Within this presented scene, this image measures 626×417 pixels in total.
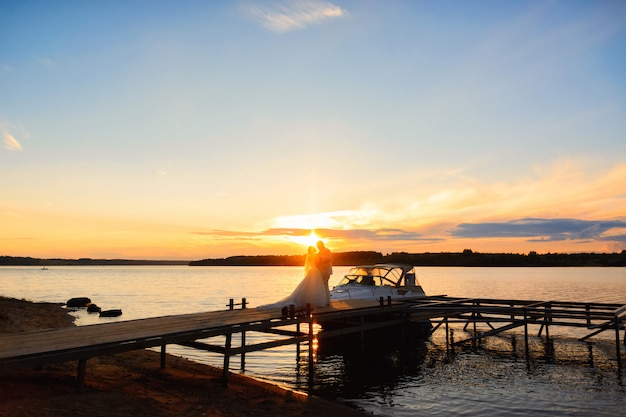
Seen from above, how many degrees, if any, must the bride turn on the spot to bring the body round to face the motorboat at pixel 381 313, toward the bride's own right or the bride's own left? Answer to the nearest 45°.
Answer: approximately 45° to the bride's own left

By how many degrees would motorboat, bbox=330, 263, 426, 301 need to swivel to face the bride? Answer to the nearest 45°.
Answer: approximately 45° to its left

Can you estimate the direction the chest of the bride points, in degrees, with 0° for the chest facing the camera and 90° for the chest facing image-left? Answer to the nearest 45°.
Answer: approximately 270°

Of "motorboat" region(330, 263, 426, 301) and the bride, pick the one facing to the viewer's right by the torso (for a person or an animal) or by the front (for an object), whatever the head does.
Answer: the bride

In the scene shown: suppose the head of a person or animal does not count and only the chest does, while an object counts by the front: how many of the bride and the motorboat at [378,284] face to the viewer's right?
1
